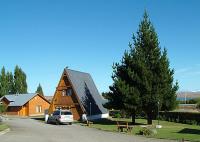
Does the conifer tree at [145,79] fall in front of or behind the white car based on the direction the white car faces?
behind
